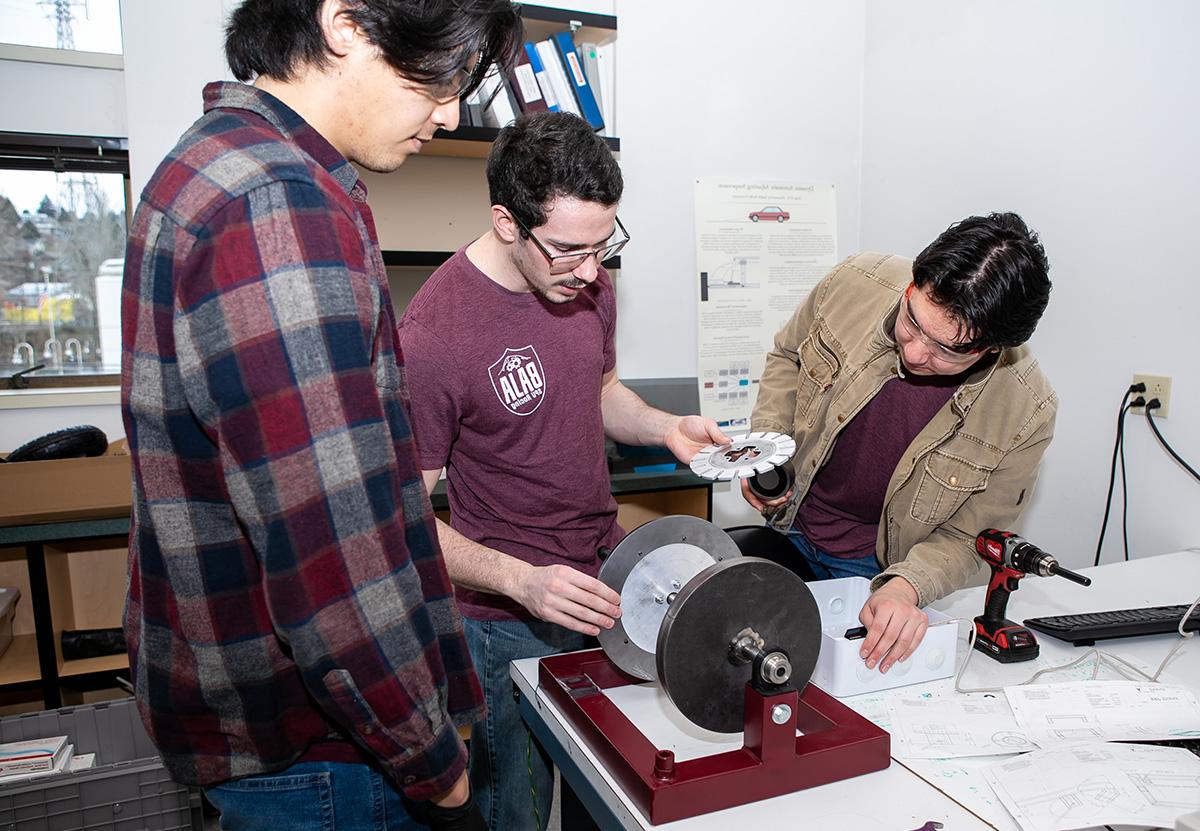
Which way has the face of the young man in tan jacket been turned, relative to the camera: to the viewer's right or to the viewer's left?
to the viewer's left

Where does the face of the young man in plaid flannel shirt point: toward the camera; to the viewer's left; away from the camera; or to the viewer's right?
to the viewer's right

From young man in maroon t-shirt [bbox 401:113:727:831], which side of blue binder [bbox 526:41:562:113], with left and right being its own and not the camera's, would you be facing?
front

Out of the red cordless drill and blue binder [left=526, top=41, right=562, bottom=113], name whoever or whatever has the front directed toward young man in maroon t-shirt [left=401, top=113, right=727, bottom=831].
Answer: the blue binder

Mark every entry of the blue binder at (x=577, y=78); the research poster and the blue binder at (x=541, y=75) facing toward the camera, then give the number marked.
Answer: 3

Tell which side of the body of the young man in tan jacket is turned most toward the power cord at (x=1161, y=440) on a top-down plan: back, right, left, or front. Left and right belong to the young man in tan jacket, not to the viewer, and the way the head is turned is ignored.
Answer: back

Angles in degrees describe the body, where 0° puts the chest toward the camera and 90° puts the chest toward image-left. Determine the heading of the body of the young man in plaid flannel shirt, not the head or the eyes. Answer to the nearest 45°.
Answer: approximately 270°

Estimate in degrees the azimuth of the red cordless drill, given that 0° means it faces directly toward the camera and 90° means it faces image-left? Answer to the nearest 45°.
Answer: approximately 315°
